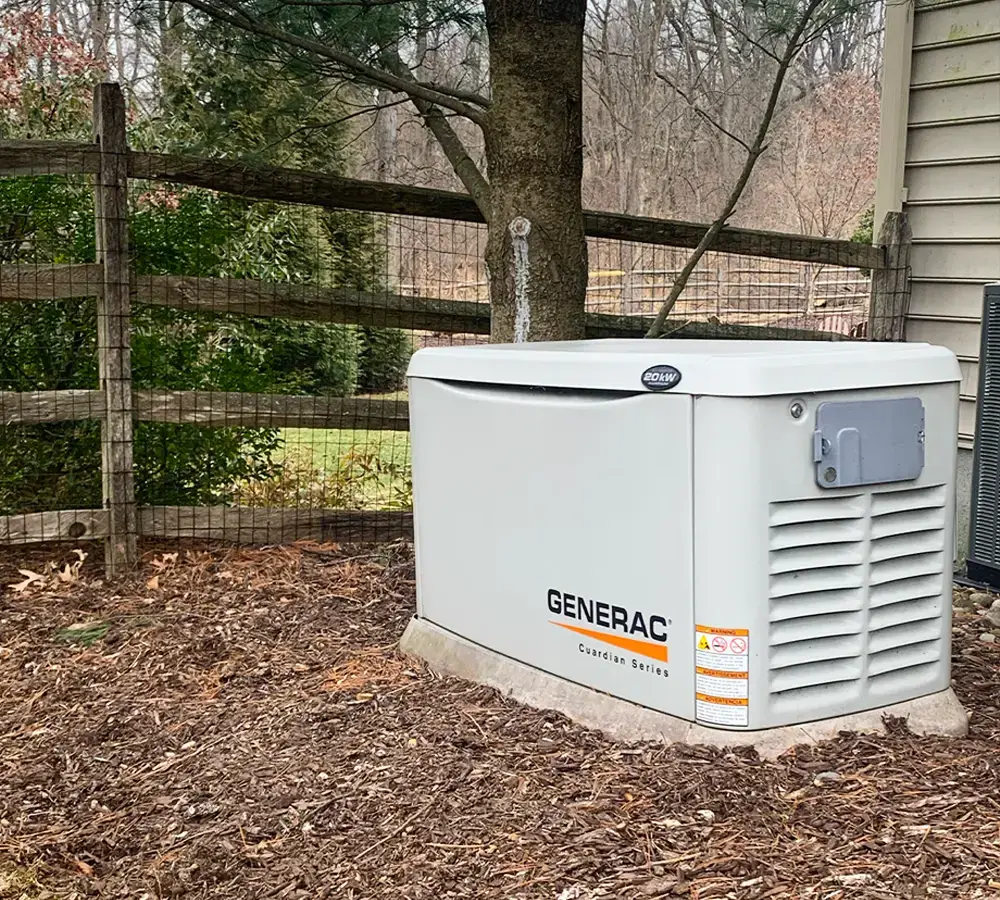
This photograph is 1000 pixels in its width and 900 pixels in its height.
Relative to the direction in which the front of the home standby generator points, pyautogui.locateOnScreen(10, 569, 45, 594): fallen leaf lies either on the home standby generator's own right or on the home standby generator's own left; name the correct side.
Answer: on the home standby generator's own right

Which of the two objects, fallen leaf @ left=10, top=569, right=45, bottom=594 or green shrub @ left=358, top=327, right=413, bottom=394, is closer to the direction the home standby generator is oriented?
the fallen leaf

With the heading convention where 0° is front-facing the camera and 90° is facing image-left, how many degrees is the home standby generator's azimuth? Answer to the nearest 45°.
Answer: approximately 45°

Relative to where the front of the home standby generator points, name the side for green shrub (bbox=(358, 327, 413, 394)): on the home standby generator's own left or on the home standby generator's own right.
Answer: on the home standby generator's own right

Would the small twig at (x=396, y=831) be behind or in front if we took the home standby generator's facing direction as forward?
in front

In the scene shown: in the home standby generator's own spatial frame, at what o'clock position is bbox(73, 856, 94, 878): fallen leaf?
The fallen leaf is roughly at 1 o'clock from the home standby generator.

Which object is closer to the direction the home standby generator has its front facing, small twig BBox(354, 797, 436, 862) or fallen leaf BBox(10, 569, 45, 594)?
the small twig
